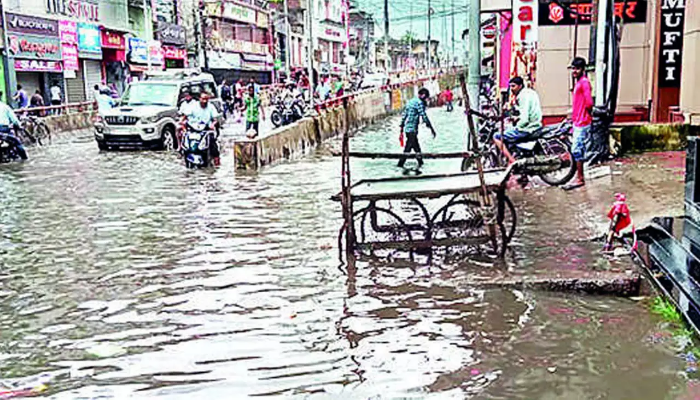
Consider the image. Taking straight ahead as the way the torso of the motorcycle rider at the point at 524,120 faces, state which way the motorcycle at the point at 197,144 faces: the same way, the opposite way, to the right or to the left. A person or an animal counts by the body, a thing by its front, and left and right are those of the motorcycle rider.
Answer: to the left

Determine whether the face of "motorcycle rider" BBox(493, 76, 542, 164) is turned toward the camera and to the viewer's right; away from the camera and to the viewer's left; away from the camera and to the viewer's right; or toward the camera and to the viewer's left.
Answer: toward the camera and to the viewer's left

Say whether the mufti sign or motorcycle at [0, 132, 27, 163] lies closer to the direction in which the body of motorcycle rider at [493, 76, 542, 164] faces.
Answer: the motorcycle

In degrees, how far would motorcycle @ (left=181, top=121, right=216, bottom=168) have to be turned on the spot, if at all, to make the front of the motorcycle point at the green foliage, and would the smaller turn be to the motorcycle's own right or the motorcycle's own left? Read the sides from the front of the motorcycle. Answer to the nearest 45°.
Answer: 0° — it already faces it

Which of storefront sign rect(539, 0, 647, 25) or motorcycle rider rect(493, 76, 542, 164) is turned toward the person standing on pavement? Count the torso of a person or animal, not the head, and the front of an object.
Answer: the storefront sign

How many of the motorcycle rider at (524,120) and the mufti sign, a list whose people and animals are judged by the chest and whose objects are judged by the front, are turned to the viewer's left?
1

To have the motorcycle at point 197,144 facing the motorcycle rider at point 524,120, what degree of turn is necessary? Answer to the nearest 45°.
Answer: approximately 45° to its left

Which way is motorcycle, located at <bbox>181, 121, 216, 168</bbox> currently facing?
toward the camera

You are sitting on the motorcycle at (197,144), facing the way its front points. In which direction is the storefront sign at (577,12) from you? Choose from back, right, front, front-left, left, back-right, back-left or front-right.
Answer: left

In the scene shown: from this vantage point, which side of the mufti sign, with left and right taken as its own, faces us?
front

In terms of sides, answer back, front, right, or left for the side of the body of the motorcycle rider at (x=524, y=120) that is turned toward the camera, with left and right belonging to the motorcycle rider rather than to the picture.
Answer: left

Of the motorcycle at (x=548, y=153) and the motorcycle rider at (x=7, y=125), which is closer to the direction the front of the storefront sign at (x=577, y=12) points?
the motorcycle
